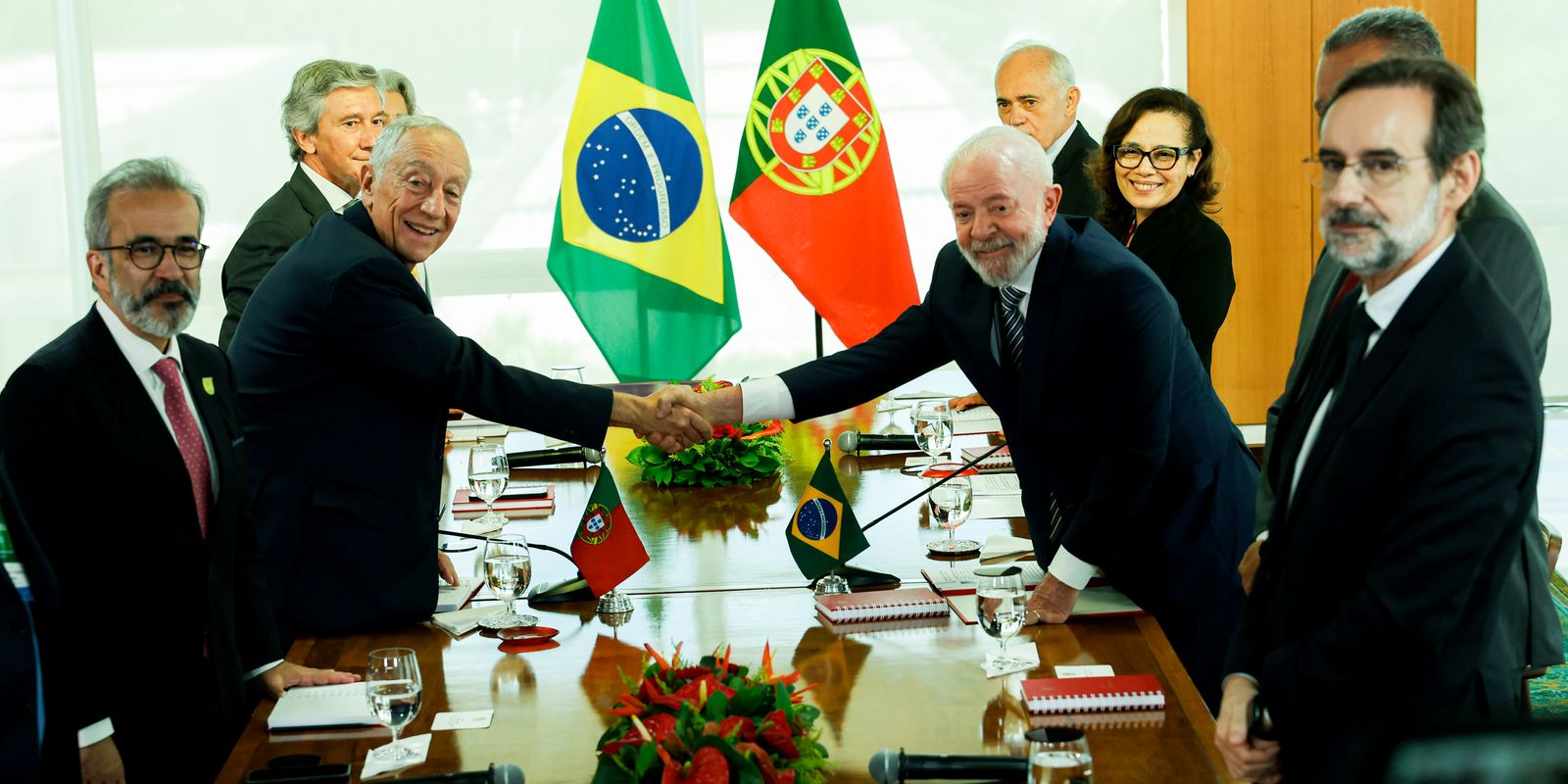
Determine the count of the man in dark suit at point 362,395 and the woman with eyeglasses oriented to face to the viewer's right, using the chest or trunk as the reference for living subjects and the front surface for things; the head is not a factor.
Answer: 1

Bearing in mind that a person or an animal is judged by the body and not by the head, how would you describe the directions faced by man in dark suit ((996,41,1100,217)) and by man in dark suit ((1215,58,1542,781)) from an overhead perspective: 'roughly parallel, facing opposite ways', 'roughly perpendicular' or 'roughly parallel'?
roughly parallel

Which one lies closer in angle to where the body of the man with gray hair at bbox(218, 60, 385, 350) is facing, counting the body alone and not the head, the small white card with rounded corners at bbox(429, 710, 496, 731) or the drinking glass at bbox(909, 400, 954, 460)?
the drinking glass

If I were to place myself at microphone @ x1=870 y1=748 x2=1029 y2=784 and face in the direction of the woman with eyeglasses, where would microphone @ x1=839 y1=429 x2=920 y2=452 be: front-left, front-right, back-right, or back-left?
front-left

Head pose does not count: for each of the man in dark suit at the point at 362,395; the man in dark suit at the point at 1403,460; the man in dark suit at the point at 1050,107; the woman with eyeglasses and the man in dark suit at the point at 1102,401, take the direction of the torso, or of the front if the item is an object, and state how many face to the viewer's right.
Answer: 1

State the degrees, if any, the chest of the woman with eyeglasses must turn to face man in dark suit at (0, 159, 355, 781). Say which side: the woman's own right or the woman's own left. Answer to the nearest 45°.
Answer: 0° — they already face them

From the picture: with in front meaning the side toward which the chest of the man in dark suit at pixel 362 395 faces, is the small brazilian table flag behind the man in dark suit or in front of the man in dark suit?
in front

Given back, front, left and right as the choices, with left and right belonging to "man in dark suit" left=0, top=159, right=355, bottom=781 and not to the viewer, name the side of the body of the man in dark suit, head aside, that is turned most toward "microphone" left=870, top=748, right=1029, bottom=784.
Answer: front

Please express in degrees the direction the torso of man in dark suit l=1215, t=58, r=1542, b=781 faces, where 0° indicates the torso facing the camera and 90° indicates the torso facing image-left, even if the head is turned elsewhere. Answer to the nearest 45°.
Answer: approximately 45°

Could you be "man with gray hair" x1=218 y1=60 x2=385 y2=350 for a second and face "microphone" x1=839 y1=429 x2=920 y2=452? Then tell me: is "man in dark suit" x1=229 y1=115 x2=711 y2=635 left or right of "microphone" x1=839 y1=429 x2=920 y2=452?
right

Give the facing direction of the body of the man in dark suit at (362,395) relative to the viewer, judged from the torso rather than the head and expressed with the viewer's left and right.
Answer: facing to the right of the viewer

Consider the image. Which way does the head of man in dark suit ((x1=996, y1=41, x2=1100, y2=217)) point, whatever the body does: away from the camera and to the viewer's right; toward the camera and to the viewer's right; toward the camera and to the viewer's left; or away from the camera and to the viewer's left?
toward the camera and to the viewer's left

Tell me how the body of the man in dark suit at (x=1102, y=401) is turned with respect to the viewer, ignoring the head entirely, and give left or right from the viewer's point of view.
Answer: facing the viewer and to the left of the viewer

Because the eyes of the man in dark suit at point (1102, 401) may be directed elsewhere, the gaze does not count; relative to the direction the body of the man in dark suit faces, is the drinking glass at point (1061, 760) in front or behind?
in front

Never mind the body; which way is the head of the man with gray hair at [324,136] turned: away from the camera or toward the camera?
toward the camera

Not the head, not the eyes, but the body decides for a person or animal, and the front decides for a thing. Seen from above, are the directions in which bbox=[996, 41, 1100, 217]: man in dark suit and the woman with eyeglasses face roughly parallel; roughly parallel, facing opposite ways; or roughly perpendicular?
roughly parallel

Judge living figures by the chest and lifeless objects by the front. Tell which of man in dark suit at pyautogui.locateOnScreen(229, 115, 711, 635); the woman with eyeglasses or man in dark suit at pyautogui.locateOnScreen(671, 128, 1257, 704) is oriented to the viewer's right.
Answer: man in dark suit at pyautogui.locateOnScreen(229, 115, 711, 635)
